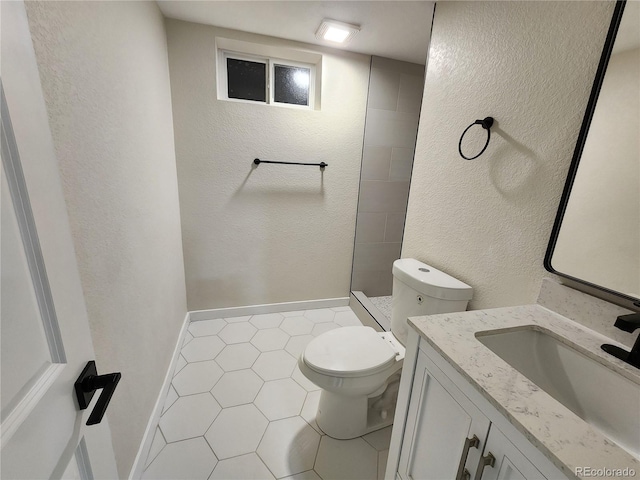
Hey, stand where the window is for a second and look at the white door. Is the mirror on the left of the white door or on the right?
left

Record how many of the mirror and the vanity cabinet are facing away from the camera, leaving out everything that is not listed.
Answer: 0

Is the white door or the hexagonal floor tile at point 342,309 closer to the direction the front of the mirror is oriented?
the white door

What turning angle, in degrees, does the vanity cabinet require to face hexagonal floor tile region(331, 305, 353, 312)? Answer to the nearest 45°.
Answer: approximately 90° to its right

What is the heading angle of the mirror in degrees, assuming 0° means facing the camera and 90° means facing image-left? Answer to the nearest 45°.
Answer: approximately 45°

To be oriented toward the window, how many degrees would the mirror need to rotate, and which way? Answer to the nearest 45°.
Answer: approximately 45° to its right

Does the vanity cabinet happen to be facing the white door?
yes

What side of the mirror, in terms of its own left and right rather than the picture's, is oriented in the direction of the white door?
front

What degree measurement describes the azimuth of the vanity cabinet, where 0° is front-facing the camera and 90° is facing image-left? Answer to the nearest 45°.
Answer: approximately 45°

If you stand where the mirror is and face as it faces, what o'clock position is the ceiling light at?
The ceiling light is roughly at 2 o'clock from the mirror.
